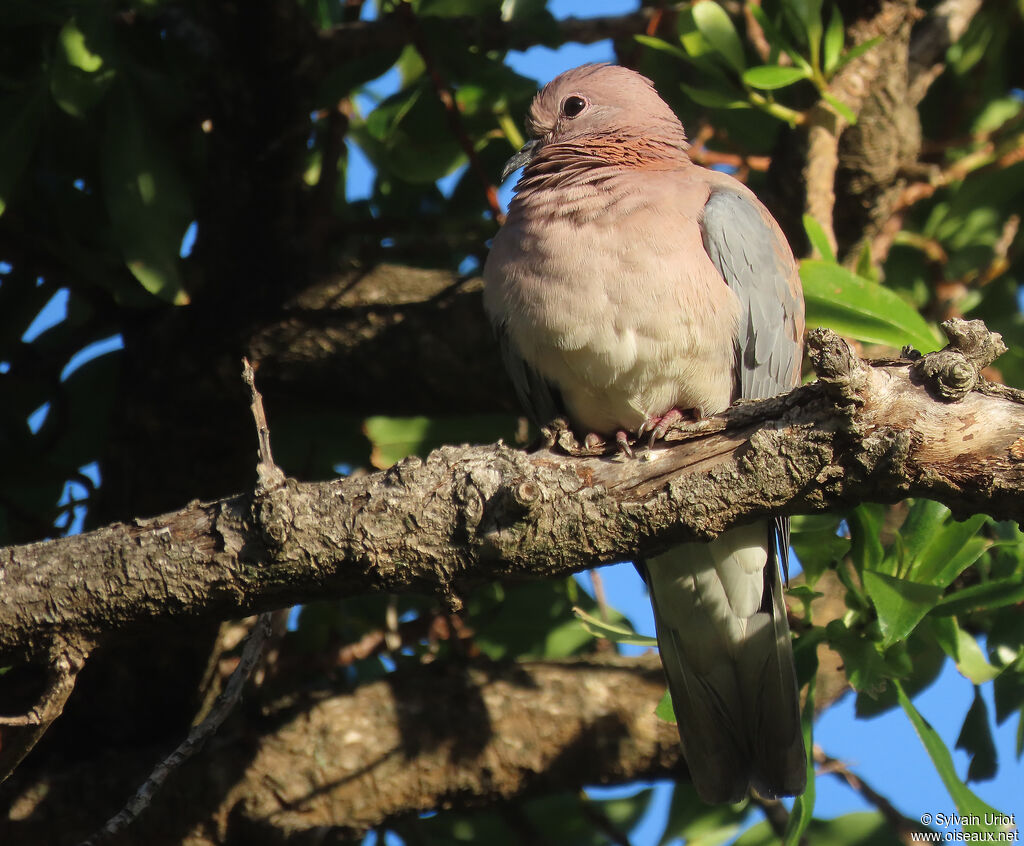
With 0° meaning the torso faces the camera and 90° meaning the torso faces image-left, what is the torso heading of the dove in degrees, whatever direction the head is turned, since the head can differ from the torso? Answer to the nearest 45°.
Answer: approximately 45°

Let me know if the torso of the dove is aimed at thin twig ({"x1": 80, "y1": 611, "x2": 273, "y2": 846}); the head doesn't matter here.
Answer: no
